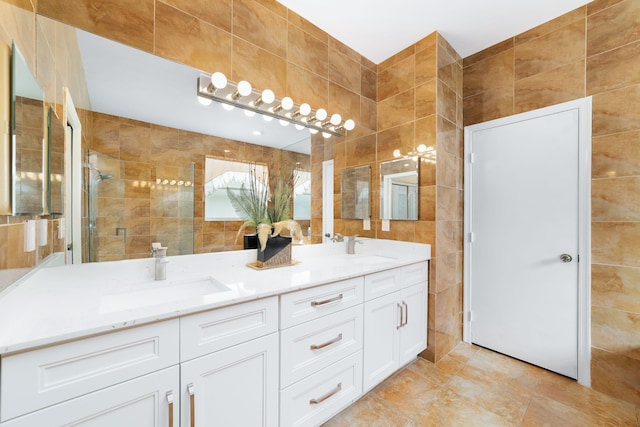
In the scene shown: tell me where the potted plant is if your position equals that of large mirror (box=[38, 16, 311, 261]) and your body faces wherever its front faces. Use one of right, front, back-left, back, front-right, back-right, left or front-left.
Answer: front-left

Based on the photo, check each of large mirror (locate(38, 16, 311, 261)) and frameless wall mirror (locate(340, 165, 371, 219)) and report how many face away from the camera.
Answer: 0

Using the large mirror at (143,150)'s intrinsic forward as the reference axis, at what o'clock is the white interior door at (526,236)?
The white interior door is roughly at 11 o'clock from the large mirror.

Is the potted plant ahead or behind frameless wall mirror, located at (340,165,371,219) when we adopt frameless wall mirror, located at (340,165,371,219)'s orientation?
ahead

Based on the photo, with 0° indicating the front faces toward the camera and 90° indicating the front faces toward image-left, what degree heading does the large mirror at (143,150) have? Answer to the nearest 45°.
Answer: approximately 315°
